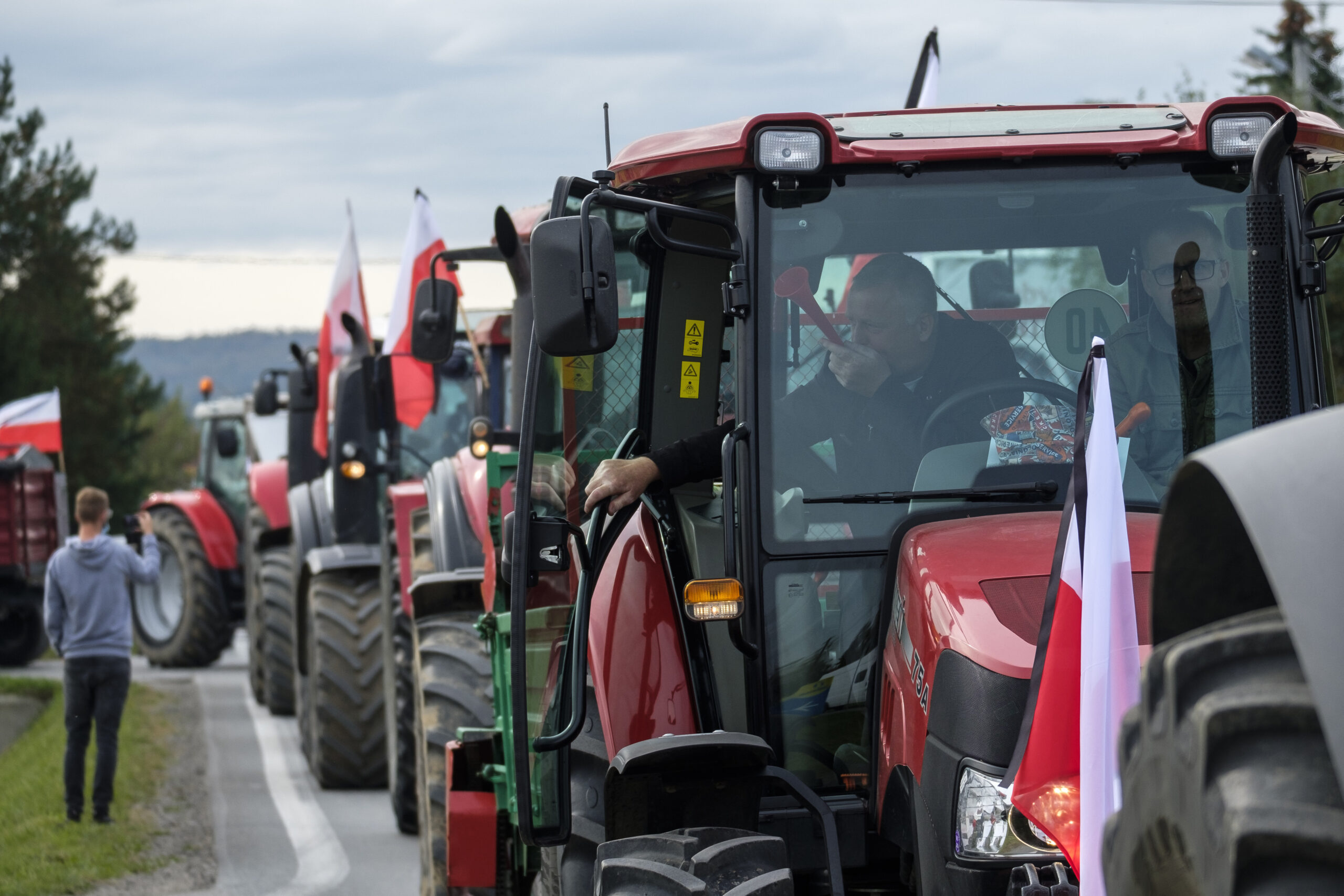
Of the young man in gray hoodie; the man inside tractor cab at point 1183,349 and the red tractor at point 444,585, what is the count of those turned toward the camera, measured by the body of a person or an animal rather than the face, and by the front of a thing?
2

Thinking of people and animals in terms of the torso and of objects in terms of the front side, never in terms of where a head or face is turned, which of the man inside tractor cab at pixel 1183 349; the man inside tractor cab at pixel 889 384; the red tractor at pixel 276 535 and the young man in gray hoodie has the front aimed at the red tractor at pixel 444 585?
the red tractor at pixel 276 535

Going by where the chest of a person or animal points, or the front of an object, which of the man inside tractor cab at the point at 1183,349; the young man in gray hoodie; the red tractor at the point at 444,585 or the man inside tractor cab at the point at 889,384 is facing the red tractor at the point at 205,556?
the young man in gray hoodie

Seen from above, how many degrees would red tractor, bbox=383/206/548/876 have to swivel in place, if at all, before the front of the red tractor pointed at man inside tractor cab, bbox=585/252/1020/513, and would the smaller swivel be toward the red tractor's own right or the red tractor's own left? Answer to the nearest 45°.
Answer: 0° — it already faces them

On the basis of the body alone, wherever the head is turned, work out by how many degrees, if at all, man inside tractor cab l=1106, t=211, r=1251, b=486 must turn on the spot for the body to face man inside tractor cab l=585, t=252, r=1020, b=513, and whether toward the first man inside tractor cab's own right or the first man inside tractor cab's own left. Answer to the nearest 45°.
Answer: approximately 90° to the first man inside tractor cab's own right

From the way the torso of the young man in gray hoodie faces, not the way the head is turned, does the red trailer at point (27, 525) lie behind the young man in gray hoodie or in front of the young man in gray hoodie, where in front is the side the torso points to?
in front

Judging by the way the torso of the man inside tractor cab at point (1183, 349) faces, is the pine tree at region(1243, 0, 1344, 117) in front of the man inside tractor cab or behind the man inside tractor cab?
behind

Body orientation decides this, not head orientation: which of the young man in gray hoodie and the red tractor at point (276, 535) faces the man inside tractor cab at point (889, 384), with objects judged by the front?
the red tractor

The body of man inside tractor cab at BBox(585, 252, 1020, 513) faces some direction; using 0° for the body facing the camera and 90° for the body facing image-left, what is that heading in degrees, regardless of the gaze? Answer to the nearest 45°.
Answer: approximately 45°

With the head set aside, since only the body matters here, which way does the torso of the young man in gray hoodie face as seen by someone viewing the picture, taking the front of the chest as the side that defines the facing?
away from the camera

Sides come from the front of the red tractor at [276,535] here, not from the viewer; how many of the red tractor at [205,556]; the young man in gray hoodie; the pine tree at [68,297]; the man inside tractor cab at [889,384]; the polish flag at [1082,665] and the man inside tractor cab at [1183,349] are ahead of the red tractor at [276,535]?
4

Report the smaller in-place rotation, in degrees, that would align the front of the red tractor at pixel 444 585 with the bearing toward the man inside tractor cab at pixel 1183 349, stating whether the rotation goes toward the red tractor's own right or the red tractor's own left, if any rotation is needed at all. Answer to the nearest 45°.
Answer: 0° — it already faces them
